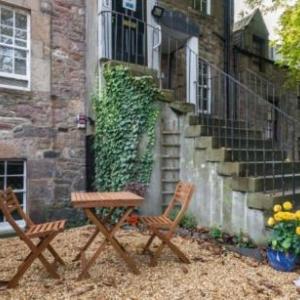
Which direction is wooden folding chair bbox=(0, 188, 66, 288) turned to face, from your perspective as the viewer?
facing to the right of the viewer

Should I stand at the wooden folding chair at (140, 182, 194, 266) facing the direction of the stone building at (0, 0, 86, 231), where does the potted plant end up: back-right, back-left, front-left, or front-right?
back-right
